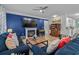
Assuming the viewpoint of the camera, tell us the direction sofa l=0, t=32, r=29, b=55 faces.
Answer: facing to the right of the viewer

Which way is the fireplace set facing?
toward the camera

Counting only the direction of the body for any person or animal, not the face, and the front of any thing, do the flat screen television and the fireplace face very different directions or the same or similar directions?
same or similar directions

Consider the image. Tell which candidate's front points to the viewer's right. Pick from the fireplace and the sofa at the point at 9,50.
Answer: the sofa

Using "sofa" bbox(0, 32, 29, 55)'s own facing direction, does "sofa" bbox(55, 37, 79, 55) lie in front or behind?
in front

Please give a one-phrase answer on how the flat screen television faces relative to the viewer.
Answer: facing the viewer
